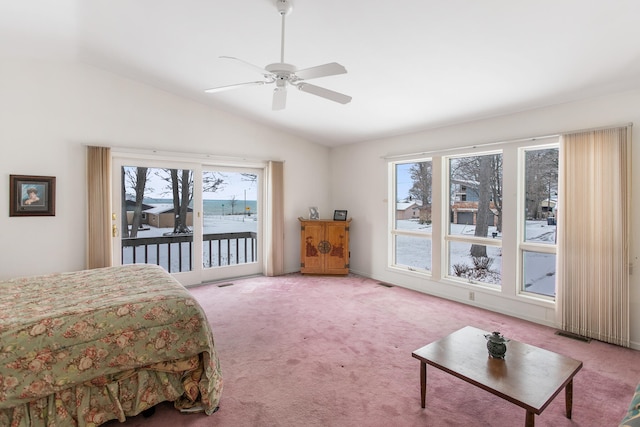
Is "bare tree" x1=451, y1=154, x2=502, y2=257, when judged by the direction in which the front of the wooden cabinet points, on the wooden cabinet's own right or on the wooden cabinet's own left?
on the wooden cabinet's own left

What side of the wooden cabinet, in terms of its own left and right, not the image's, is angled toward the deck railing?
right

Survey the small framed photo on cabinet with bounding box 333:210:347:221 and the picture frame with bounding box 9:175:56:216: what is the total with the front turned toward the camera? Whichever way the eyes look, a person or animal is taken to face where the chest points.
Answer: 2

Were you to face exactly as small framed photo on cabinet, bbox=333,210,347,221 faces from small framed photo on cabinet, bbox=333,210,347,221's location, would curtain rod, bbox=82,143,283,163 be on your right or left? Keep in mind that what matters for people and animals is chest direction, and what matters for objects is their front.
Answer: on your right

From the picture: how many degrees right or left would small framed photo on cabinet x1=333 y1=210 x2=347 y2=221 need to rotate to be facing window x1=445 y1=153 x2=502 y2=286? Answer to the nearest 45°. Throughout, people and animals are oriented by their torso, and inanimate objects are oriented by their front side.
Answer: approximately 45° to its left

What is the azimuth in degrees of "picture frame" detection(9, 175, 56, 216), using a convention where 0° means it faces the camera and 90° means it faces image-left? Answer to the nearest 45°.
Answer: approximately 0°

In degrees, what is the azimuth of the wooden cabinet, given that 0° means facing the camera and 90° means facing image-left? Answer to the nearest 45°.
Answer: approximately 0°

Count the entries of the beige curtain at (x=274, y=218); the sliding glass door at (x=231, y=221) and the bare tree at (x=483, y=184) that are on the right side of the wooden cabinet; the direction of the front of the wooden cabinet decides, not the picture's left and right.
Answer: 2

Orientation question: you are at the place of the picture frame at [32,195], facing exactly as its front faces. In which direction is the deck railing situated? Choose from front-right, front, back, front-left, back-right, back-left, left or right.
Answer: left

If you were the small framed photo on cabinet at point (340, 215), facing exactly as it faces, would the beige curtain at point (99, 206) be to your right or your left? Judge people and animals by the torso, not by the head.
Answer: on your right
